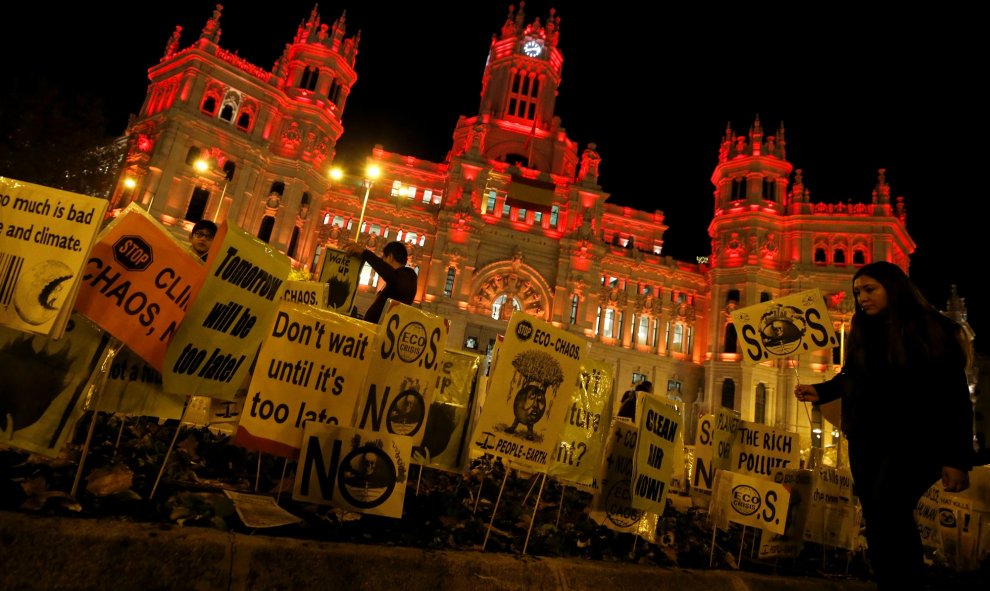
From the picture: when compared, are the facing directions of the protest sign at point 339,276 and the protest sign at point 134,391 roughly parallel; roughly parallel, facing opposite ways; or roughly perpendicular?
roughly parallel

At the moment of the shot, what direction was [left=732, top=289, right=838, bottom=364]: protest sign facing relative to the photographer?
facing the viewer

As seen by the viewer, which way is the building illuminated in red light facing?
toward the camera

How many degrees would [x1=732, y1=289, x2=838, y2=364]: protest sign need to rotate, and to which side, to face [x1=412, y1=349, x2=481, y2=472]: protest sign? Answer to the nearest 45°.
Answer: approximately 45° to its right

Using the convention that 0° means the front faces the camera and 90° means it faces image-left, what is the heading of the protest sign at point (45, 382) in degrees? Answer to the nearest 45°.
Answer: approximately 0°

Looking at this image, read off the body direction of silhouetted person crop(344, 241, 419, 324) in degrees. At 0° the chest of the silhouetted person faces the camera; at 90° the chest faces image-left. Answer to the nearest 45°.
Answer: approximately 90°

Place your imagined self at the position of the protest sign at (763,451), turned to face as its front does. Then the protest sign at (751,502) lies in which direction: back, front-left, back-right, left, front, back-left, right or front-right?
front

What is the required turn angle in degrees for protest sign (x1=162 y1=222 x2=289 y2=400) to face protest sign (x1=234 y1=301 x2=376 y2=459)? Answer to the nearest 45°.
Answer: approximately 90° to its left

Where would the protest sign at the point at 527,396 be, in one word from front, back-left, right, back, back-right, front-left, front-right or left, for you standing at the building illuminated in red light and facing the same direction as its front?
front

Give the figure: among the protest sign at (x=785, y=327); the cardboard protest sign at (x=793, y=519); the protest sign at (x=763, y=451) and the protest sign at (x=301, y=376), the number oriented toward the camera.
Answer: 4

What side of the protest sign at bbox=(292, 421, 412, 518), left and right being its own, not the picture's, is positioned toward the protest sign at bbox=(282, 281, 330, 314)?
back

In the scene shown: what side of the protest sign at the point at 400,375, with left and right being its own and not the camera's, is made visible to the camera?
front

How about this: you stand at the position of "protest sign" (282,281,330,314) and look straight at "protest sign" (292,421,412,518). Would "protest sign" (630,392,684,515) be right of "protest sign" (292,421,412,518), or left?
left

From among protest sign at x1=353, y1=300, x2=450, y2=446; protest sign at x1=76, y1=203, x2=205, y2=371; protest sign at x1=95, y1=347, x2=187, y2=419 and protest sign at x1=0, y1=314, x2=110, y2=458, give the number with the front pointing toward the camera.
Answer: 4

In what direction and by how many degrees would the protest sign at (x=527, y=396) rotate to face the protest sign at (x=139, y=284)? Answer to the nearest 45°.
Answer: approximately 45° to its right

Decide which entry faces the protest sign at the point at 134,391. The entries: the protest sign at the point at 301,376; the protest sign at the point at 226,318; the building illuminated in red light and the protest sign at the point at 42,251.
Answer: the building illuminated in red light

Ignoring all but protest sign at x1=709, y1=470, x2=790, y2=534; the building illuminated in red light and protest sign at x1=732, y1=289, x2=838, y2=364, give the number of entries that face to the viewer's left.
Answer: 0

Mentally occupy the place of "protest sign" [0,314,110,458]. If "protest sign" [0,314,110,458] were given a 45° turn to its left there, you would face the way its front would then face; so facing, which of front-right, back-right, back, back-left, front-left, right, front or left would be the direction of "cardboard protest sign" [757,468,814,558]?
front-left
